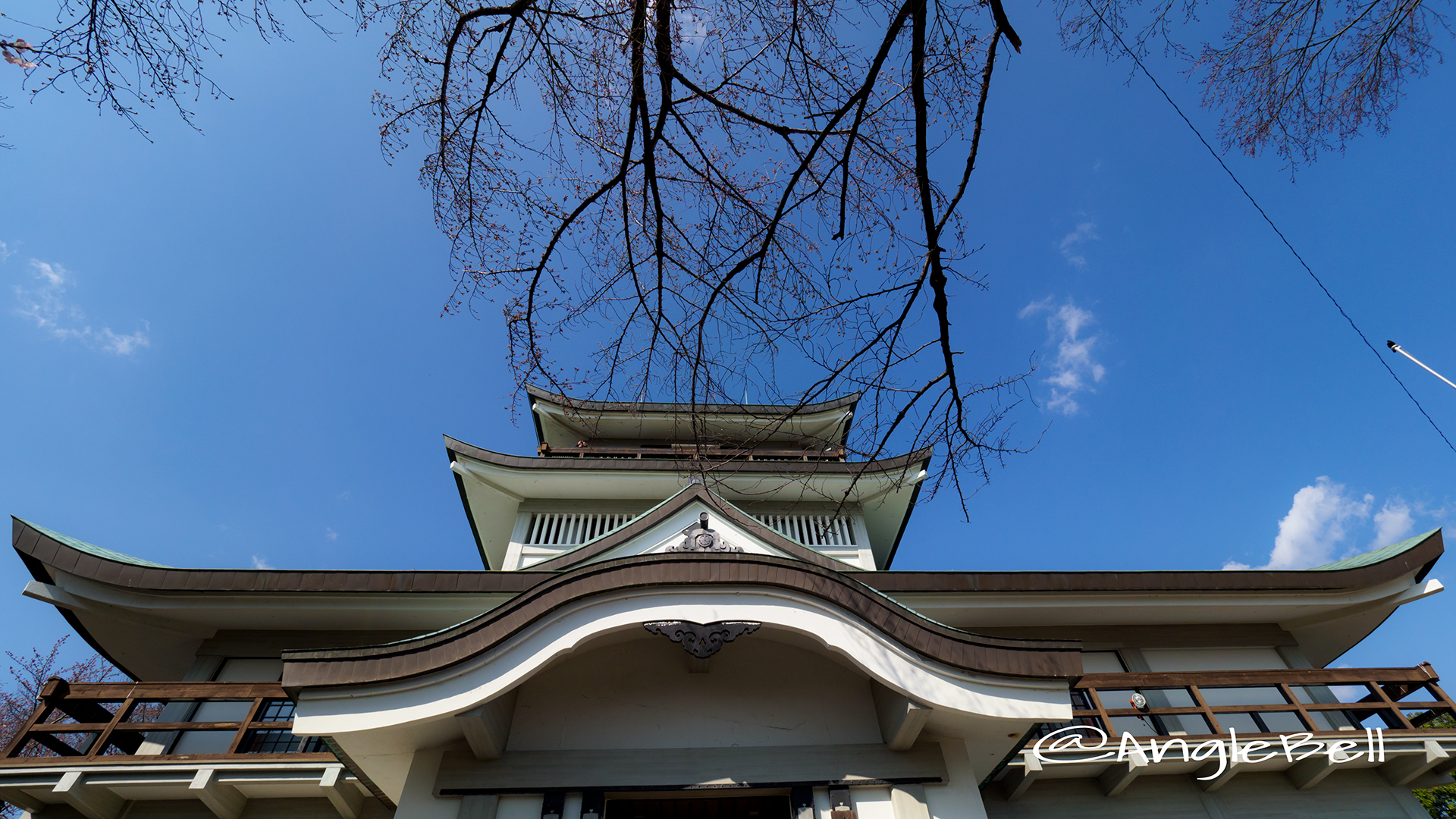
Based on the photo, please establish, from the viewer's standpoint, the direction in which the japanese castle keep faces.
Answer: facing the viewer
